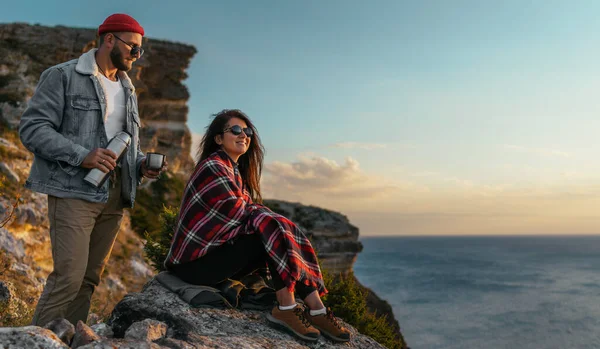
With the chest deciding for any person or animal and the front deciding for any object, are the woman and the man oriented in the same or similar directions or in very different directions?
same or similar directions

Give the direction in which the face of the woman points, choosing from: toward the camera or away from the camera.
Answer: toward the camera

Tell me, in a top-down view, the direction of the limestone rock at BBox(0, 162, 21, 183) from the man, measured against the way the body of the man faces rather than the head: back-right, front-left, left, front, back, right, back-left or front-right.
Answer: back-left

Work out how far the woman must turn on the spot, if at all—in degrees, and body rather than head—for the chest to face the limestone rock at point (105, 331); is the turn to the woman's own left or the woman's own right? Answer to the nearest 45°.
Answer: approximately 135° to the woman's own right

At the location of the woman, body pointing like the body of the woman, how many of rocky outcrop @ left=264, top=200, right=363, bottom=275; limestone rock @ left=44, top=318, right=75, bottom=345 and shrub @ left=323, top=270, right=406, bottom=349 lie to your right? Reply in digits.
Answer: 1

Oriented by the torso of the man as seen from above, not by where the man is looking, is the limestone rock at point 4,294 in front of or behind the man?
behind

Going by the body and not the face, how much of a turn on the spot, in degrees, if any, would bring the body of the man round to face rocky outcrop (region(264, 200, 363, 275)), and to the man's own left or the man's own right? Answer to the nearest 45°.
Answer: approximately 90° to the man's own left

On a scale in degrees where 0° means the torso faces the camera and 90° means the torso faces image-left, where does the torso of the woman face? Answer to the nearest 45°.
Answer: approximately 315°

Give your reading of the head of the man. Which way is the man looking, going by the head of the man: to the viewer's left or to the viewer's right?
to the viewer's right

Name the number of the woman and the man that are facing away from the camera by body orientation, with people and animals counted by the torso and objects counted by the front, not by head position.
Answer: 0

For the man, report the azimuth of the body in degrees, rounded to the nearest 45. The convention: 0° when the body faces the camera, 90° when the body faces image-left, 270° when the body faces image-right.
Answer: approximately 315°

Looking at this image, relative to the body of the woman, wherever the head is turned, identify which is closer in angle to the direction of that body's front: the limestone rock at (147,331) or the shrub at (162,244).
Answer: the limestone rock
